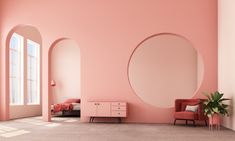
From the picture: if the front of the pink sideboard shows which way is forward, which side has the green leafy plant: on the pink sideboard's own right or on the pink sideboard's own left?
on the pink sideboard's own left

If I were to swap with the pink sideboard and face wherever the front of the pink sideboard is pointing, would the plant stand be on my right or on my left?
on my left

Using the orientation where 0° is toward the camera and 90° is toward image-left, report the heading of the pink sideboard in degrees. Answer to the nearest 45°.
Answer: approximately 0°

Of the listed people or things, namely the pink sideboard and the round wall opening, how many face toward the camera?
2

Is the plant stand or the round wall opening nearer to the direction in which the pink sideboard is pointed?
the plant stand

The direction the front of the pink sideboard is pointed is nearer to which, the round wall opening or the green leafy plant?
the green leafy plant
